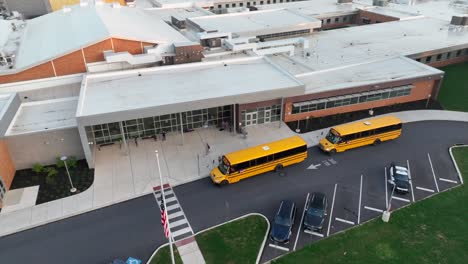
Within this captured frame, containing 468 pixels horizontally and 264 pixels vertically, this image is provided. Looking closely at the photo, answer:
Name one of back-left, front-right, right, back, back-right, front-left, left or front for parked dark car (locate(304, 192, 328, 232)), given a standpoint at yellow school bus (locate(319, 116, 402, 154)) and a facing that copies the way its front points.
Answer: front-left

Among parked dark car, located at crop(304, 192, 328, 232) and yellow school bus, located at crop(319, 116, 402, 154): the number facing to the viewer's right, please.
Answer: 0

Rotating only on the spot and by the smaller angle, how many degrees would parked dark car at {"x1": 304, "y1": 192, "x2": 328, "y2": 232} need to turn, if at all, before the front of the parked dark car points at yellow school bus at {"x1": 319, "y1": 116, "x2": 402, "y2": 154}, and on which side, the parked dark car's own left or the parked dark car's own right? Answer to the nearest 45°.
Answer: approximately 180°

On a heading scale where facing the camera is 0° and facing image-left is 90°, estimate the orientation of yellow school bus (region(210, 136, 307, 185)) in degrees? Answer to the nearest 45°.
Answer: approximately 45°

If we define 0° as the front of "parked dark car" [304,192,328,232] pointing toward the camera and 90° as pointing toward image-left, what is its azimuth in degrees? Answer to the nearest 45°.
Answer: approximately 0°

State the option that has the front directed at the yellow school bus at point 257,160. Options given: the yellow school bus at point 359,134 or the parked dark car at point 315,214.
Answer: the yellow school bus at point 359,134

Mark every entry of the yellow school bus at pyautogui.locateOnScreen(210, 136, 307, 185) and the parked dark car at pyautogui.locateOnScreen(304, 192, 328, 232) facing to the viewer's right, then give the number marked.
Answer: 0

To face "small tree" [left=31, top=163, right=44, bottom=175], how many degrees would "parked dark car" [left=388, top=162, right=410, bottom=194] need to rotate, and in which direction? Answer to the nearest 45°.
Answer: approximately 90° to its right

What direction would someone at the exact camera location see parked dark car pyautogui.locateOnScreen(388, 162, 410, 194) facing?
facing the viewer and to the right of the viewer

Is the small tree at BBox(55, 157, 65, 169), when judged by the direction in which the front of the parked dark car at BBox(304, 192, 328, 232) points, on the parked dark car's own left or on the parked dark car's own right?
on the parked dark car's own right

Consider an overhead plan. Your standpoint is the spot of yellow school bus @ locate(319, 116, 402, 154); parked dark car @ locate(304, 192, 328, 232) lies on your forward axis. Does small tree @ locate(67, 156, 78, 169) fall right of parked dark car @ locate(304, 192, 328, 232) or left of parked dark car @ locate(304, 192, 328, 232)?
right

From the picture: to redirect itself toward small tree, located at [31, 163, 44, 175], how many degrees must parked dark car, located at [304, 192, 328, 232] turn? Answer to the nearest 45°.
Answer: approximately 90° to its right

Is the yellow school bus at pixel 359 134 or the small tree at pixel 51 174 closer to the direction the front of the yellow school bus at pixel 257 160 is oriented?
the small tree

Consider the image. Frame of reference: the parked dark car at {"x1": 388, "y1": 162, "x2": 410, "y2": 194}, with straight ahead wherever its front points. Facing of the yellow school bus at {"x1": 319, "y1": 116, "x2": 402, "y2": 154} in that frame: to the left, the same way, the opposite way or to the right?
to the right

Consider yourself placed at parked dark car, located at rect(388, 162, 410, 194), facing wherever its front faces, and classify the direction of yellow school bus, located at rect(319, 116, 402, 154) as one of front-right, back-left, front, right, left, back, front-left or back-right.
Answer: back

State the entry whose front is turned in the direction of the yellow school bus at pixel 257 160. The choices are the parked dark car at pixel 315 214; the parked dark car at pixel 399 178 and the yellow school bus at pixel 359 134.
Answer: the yellow school bus at pixel 359 134
